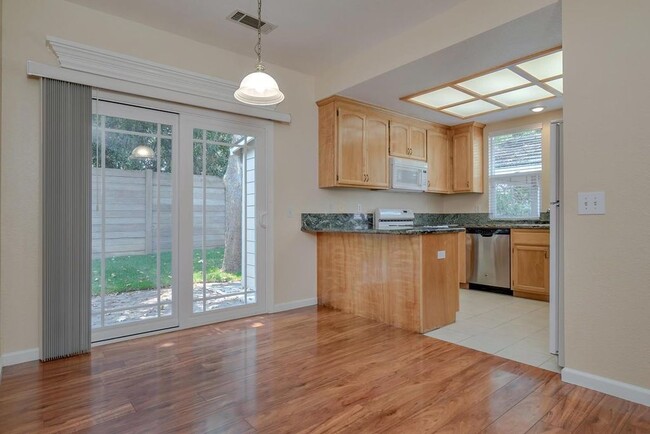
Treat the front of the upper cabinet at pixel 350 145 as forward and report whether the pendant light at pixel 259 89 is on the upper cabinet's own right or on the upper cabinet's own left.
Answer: on the upper cabinet's own right

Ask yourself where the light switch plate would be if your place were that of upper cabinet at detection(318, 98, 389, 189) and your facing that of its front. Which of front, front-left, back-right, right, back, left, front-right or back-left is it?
front

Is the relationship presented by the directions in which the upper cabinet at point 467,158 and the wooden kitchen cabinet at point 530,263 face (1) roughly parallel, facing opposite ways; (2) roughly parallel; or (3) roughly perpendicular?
roughly parallel

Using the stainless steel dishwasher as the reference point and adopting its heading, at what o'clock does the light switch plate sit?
The light switch plate is roughly at 10 o'clock from the stainless steel dishwasher.

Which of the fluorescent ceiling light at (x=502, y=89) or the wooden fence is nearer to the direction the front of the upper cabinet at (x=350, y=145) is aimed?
the fluorescent ceiling light

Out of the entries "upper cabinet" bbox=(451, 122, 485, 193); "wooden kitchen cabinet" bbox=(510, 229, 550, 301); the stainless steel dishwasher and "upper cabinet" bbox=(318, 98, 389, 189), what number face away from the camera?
0

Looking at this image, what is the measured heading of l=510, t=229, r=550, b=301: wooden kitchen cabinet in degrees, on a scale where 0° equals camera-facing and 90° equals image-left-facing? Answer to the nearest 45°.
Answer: approximately 45°

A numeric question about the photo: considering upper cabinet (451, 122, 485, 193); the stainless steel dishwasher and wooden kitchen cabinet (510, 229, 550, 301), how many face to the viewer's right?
0

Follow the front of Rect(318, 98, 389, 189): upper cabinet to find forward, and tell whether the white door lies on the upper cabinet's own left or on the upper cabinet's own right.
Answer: on the upper cabinet's own right

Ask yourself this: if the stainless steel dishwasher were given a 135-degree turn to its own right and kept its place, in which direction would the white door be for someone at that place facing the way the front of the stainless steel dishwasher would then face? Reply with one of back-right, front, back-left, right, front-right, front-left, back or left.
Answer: back-left

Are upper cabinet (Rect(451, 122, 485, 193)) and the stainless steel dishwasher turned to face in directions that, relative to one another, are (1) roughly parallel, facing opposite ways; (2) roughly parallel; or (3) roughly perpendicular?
roughly parallel

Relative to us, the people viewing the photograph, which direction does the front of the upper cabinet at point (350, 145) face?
facing the viewer and to the right of the viewer

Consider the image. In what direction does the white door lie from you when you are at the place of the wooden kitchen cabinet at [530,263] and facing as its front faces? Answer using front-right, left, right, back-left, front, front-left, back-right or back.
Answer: front
